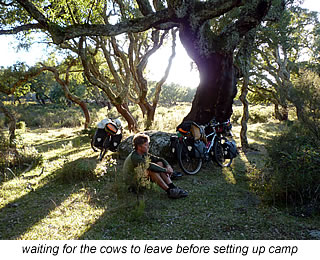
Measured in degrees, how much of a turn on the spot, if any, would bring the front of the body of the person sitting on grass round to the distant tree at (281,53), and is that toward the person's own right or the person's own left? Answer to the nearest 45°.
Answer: approximately 45° to the person's own left

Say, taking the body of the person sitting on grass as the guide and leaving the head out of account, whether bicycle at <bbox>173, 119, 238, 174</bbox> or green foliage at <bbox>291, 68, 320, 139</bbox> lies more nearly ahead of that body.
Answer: the green foliage

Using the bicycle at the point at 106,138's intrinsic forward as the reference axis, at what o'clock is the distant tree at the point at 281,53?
The distant tree is roughly at 2 o'clock from the bicycle.

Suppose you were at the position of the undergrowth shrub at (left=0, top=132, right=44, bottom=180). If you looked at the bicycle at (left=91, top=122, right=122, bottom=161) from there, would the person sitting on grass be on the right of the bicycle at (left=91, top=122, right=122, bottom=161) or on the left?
right

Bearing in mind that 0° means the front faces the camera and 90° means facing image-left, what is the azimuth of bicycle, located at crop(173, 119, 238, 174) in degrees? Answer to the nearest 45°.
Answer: approximately 225°

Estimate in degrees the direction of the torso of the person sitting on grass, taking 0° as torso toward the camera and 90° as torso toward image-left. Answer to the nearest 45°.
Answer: approximately 270°

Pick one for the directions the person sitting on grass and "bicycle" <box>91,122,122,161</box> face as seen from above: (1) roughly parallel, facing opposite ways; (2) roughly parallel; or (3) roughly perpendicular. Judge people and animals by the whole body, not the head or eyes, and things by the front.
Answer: roughly perpendicular

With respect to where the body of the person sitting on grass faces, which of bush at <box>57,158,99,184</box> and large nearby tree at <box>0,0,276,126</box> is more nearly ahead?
the large nearby tree

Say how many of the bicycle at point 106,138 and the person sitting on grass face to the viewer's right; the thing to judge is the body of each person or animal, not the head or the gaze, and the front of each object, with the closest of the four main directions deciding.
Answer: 1

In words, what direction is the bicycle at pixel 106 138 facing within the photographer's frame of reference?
facing away from the viewer

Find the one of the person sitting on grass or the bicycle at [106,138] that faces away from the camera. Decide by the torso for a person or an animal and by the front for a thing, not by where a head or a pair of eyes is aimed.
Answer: the bicycle
